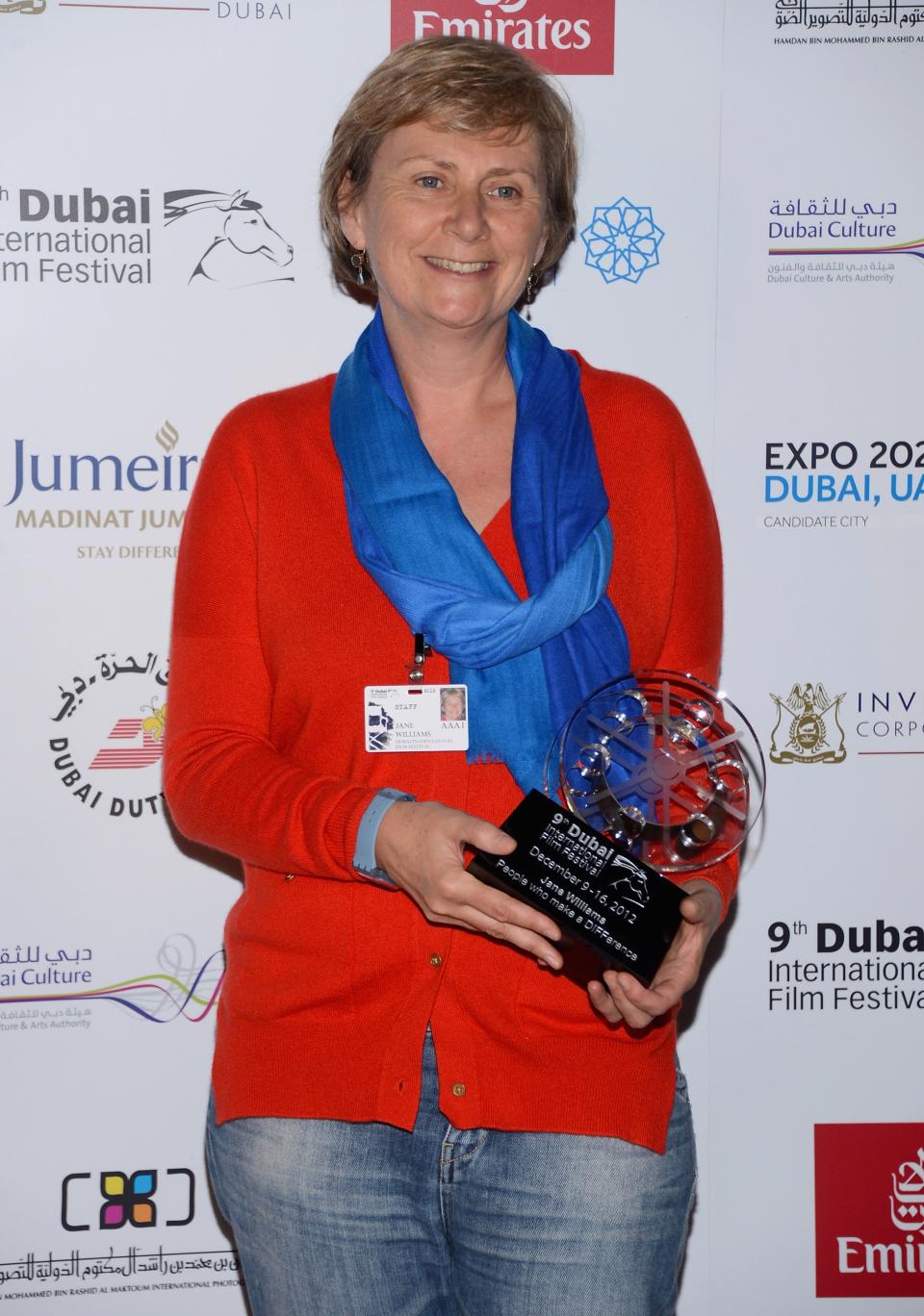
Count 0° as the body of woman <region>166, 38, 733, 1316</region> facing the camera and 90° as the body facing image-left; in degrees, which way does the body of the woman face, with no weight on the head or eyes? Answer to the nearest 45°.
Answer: approximately 0°
